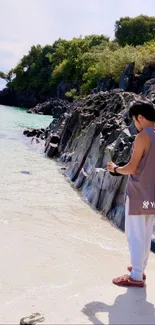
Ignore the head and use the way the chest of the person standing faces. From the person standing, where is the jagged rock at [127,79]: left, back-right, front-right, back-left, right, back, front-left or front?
right

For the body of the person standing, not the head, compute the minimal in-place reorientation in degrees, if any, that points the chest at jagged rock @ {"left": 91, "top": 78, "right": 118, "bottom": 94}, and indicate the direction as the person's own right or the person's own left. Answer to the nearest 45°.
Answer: approximately 90° to the person's own right

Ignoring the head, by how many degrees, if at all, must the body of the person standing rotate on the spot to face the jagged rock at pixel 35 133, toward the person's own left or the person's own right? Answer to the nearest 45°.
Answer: approximately 90° to the person's own right

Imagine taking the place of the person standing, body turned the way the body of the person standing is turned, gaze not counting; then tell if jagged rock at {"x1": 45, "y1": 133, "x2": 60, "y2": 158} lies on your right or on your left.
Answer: on your right

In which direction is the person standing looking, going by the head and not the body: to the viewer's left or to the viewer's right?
to the viewer's left

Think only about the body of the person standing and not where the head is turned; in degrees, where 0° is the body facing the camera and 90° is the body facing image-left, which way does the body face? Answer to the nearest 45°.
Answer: approximately 90°
